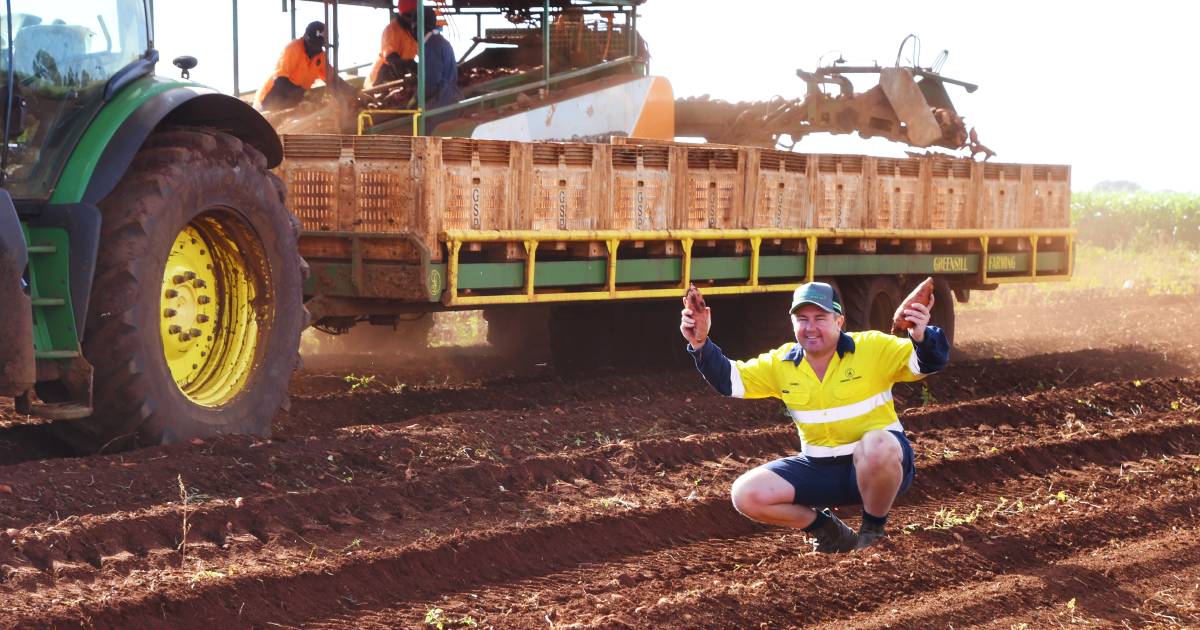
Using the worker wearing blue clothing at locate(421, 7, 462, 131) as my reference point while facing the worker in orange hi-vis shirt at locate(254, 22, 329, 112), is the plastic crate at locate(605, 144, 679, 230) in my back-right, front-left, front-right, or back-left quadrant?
back-left

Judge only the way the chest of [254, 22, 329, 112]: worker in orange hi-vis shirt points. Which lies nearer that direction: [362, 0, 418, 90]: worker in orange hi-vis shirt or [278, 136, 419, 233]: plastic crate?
the worker in orange hi-vis shirt

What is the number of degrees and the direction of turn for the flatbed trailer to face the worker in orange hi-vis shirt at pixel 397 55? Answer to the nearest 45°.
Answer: approximately 90° to its right

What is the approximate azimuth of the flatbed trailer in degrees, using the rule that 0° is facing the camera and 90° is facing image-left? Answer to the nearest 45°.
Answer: approximately 45°

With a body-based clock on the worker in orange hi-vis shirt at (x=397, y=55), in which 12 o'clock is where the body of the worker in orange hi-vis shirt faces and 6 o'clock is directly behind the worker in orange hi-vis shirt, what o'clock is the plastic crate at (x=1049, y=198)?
The plastic crate is roughly at 7 o'clock from the worker in orange hi-vis shirt.

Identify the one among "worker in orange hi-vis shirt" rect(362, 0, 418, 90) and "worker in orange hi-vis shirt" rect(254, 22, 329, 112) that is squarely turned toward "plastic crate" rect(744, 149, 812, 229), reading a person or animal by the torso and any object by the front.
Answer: "worker in orange hi-vis shirt" rect(254, 22, 329, 112)
